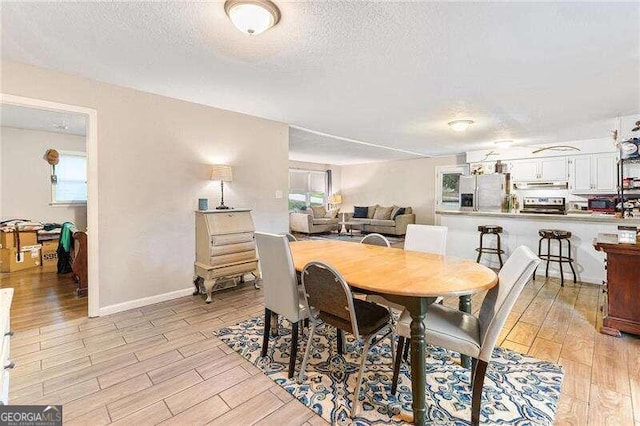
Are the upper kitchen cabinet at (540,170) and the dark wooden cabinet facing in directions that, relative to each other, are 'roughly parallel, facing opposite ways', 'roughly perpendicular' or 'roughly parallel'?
roughly perpendicular

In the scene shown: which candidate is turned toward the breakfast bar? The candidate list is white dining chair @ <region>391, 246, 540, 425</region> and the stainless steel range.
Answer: the stainless steel range

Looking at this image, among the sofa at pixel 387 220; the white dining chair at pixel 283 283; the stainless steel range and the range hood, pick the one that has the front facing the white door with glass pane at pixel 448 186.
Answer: the white dining chair

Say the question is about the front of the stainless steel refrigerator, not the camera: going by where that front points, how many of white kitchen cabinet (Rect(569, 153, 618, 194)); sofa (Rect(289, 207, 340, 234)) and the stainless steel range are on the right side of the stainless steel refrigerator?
1

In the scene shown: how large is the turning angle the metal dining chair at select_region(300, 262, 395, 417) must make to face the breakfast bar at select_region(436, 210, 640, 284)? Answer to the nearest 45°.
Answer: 0° — it already faces it

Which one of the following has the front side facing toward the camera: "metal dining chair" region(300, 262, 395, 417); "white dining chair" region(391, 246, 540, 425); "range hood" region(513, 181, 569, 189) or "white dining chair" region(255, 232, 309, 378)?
the range hood

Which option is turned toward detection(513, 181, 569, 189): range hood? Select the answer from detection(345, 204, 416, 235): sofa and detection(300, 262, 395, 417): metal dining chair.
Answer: the metal dining chair

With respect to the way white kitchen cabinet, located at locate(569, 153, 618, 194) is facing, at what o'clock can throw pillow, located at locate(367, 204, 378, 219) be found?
The throw pillow is roughly at 3 o'clock from the white kitchen cabinet.

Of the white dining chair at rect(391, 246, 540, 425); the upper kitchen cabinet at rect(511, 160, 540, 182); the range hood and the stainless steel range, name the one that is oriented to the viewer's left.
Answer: the white dining chair

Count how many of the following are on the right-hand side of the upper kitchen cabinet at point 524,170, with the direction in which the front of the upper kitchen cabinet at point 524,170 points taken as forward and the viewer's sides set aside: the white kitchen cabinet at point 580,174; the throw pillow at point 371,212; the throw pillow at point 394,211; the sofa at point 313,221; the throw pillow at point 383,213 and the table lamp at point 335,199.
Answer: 5
